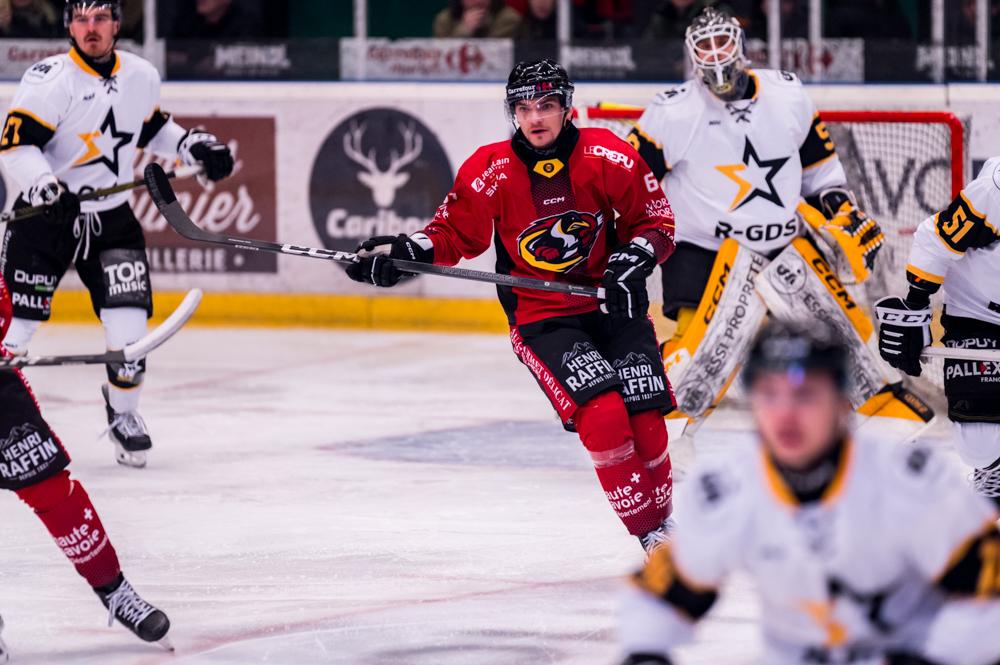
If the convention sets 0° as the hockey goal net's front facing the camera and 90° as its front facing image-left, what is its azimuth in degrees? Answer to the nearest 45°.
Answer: approximately 0°

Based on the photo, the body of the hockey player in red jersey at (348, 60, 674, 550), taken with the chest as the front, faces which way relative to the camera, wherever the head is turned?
toward the camera

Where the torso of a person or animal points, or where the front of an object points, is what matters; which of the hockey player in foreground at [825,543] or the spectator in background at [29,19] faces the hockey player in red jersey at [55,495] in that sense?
the spectator in background

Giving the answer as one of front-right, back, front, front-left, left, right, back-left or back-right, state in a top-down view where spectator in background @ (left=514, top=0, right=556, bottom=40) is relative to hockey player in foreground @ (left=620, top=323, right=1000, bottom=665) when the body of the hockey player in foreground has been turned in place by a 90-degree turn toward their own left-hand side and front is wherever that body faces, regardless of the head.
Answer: left

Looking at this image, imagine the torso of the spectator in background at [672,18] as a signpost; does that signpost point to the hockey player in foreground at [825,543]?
yes

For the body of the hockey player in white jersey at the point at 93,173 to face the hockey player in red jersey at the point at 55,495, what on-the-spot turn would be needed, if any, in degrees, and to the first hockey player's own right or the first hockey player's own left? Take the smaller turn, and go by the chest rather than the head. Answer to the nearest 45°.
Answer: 0° — they already face them

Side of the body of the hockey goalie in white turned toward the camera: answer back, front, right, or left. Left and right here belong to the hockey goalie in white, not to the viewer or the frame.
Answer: front

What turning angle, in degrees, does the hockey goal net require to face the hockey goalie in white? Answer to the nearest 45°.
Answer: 0° — it already faces them

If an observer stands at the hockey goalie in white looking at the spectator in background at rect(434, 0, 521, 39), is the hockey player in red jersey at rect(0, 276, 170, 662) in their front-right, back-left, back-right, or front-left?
back-left

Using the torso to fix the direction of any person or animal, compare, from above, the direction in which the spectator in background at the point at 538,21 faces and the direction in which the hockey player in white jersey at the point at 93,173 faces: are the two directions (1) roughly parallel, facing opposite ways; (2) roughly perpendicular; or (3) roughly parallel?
roughly parallel
